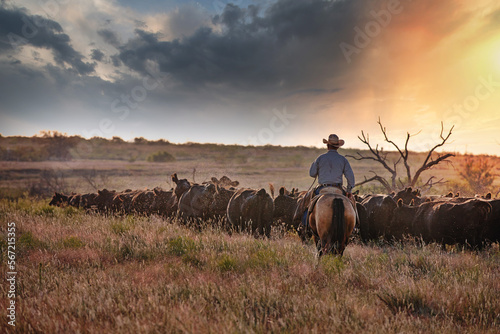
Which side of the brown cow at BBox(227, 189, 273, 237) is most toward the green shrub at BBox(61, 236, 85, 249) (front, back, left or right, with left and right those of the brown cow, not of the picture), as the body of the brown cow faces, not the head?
left

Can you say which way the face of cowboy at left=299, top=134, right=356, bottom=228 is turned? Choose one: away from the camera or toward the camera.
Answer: away from the camera

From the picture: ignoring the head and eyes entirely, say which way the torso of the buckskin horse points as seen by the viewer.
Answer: away from the camera

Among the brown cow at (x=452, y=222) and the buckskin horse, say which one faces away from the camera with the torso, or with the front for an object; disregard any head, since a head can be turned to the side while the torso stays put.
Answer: the buckskin horse

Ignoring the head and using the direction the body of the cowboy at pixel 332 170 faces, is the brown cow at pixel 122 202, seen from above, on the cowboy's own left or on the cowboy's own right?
on the cowboy's own left

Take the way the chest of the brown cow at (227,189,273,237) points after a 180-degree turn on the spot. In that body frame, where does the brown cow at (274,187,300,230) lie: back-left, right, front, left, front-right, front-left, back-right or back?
left

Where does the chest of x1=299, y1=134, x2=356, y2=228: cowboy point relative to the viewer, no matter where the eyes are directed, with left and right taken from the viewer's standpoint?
facing away from the viewer

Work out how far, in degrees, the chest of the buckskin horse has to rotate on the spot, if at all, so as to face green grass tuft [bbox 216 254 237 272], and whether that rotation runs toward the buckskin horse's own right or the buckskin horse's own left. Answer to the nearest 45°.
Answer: approximately 135° to the buckskin horse's own left

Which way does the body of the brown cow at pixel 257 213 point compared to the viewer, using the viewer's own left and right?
facing away from the viewer and to the left of the viewer

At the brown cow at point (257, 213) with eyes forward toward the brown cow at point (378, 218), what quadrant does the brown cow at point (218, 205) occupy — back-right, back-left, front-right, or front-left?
back-left

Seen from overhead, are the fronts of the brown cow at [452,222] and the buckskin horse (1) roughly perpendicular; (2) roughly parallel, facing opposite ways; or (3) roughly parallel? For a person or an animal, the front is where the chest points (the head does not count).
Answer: roughly perpendicular

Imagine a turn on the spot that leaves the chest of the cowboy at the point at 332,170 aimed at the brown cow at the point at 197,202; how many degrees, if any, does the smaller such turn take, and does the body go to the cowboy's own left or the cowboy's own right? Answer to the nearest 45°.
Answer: approximately 45° to the cowboy's own left

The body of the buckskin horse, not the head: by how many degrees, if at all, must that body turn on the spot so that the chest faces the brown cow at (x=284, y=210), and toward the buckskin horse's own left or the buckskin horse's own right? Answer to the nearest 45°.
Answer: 0° — it already faces it
